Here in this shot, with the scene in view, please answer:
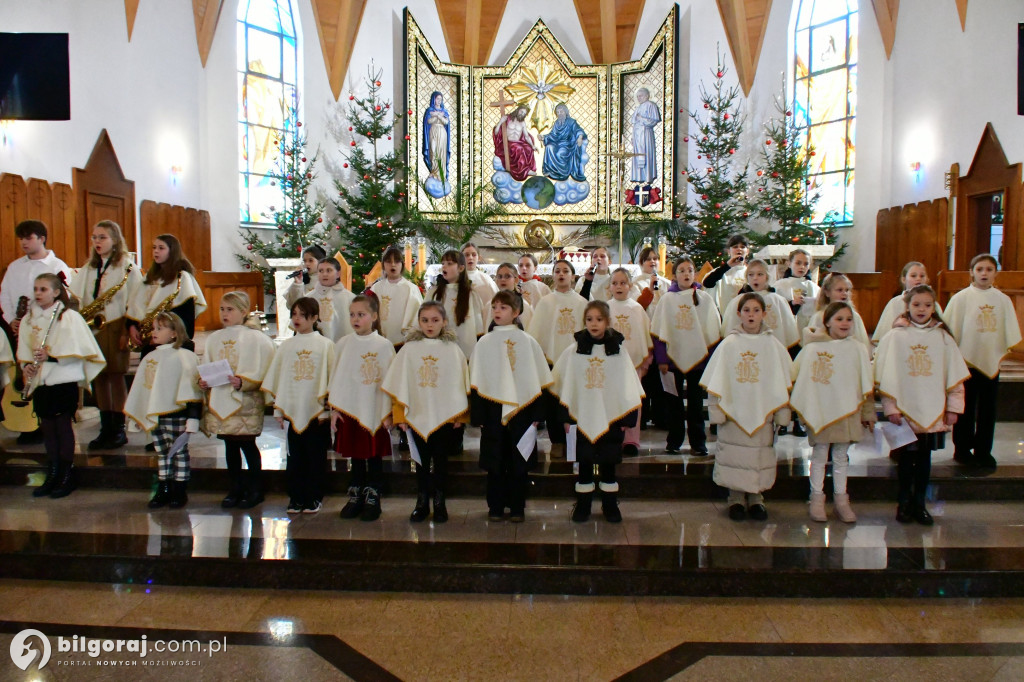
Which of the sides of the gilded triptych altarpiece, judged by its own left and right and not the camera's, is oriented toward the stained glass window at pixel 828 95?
left

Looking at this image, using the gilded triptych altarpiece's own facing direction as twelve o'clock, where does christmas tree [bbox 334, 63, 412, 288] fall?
The christmas tree is roughly at 2 o'clock from the gilded triptych altarpiece.

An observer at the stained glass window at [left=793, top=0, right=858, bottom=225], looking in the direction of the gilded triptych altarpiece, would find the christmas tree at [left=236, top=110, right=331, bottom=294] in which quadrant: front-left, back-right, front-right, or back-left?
front-left

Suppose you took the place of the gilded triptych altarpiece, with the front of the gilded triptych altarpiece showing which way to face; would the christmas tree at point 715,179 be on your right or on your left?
on your left

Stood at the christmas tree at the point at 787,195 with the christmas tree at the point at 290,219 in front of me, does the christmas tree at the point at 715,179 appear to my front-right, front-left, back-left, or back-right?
front-right

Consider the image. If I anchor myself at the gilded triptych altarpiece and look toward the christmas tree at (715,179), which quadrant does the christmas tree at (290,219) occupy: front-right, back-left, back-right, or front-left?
back-right

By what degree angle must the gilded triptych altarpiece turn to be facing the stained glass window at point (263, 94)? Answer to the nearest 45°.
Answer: approximately 90° to its right

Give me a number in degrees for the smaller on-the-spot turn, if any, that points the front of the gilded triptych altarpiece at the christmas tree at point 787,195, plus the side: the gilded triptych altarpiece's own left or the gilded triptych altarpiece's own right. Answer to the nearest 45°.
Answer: approximately 45° to the gilded triptych altarpiece's own left

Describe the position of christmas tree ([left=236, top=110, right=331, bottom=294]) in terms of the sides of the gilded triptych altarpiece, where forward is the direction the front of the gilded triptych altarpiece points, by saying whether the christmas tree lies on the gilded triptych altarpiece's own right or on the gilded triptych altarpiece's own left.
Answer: on the gilded triptych altarpiece's own right

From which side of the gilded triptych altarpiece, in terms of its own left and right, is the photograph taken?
front
